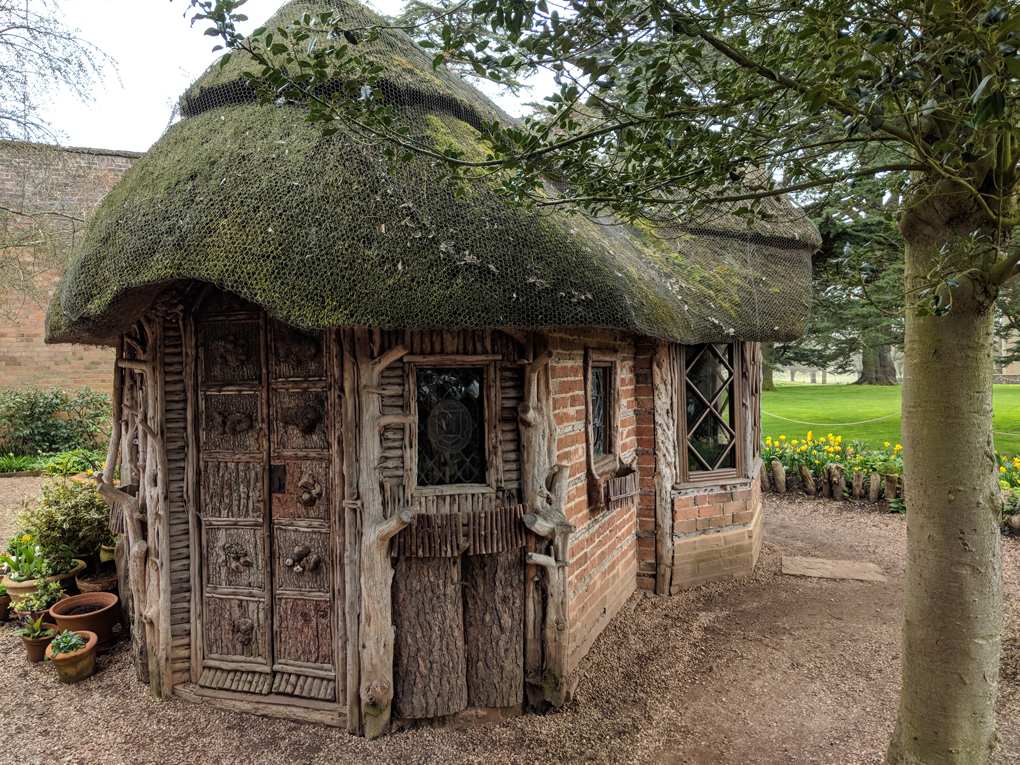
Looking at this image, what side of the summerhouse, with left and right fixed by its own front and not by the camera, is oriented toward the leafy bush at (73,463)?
right

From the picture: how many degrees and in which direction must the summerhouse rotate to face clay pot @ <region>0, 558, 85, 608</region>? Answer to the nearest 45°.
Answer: approximately 90° to its right

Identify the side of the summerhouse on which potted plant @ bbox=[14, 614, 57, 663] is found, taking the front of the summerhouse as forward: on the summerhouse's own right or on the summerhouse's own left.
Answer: on the summerhouse's own right

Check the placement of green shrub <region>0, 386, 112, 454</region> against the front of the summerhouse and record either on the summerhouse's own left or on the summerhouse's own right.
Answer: on the summerhouse's own right

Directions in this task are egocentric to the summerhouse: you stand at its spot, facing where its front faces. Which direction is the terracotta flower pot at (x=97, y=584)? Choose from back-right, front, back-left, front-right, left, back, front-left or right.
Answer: right

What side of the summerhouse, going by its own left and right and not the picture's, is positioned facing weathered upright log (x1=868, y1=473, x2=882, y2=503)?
back

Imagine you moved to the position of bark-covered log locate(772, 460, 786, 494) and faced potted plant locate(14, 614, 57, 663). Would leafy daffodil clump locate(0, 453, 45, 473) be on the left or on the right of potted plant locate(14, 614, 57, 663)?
right

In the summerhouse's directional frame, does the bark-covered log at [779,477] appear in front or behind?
behind

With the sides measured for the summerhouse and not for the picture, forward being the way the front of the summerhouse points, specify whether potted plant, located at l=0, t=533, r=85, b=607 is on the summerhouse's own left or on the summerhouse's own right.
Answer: on the summerhouse's own right

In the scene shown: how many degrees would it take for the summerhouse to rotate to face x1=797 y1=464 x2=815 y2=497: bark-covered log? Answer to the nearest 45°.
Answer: approximately 180°

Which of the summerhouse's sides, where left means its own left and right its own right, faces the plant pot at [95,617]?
right

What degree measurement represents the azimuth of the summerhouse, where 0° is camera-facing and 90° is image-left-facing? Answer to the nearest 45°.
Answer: approximately 45°

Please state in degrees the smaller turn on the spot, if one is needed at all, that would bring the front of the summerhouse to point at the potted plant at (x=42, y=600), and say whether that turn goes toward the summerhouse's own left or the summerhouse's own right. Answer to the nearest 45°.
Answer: approximately 90° to the summerhouse's own right
